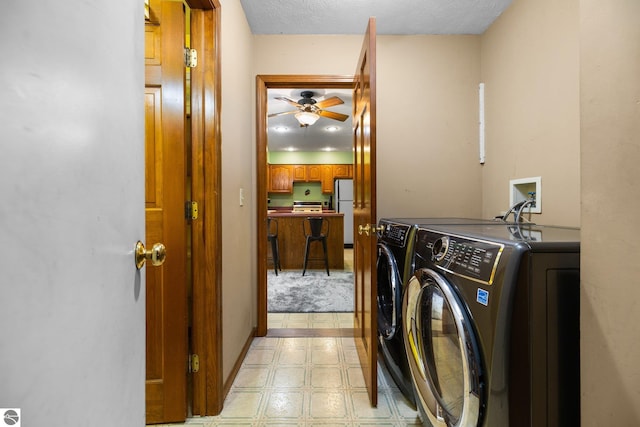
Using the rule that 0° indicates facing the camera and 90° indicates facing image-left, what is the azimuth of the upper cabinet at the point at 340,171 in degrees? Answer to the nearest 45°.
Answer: approximately 0°

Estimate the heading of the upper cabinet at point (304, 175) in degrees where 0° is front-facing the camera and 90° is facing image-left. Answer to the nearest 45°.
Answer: approximately 0°

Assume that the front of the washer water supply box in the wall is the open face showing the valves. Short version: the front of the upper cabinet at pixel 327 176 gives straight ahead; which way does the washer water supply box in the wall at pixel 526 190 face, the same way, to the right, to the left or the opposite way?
to the right

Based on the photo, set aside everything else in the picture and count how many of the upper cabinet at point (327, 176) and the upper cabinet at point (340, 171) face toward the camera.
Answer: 2

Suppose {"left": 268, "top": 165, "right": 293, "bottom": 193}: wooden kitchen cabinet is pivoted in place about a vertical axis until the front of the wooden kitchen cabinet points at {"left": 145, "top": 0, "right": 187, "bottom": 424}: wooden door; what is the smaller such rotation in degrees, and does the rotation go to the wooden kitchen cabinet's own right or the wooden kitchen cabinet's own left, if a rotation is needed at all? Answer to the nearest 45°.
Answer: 0° — it already faces it
